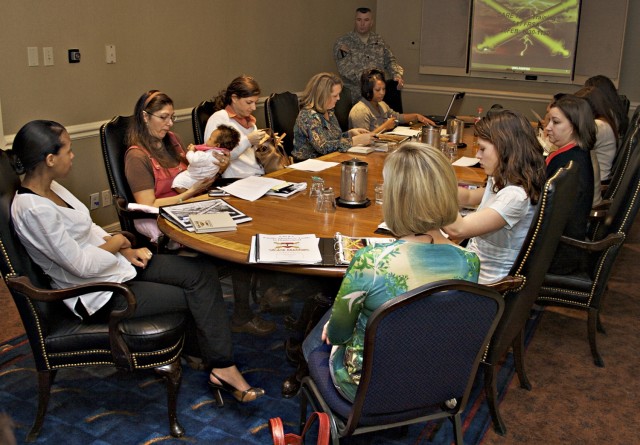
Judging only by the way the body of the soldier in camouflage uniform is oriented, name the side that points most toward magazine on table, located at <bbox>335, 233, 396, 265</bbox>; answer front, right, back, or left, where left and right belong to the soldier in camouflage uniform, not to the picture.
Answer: front

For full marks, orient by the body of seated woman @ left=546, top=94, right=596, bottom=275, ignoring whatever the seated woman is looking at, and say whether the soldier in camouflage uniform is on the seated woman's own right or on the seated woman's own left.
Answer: on the seated woman's own right

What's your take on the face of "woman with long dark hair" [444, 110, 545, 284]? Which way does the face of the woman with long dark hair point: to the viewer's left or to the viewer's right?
to the viewer's left

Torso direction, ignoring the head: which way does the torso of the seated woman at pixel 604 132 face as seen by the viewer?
to the viewer's left

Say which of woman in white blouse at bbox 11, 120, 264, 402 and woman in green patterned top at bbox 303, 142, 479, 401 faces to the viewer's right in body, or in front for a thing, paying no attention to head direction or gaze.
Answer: the woman in white blouse

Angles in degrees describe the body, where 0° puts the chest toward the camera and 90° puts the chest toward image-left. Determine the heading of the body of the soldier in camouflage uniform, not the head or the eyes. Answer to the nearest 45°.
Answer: approximately 0°

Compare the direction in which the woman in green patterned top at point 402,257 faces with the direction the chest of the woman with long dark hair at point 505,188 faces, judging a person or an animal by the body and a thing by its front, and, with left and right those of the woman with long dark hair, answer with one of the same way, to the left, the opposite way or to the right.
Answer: to the right

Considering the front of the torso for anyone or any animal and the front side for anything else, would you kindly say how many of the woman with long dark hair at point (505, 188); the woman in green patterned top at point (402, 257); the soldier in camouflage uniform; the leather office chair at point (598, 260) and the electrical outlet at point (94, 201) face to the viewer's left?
2

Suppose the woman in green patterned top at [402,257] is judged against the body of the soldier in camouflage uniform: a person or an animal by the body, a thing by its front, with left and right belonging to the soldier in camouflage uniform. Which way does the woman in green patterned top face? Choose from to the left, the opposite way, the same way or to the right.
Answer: the opposite way

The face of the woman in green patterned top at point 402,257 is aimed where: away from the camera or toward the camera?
away from the camera

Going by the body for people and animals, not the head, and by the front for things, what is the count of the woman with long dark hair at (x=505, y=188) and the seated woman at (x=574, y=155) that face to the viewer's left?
2

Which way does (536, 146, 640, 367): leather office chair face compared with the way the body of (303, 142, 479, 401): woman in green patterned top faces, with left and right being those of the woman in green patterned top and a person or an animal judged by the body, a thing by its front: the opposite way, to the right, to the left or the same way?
to the left

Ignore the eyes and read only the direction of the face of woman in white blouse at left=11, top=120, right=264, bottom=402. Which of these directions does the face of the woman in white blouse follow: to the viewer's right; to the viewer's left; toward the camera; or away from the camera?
to the viewer's right

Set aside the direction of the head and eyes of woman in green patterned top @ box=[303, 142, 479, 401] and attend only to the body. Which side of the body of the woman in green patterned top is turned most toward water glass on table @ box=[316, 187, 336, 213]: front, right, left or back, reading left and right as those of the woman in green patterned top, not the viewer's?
front

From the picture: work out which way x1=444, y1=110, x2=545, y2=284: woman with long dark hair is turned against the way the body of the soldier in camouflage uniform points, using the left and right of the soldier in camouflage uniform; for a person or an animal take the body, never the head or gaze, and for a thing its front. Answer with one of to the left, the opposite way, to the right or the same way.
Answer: to the right

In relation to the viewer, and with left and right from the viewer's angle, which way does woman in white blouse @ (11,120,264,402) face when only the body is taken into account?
facing to the right of the viewer

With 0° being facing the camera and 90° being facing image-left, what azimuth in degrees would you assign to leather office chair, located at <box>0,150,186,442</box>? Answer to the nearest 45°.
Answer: approximately 270°
